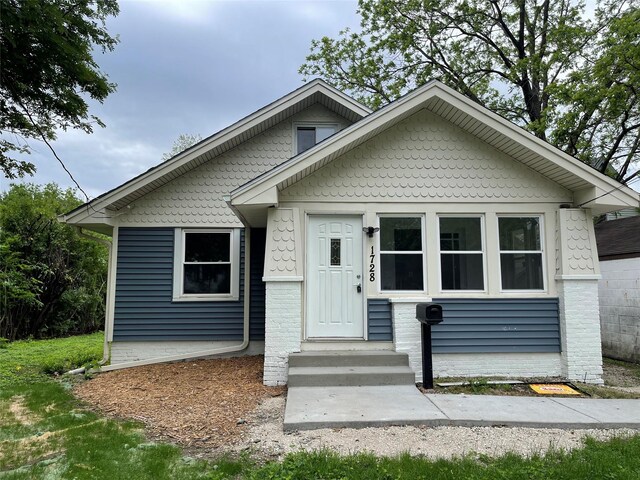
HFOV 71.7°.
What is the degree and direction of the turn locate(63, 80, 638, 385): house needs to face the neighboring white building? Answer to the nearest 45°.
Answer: approximately 135° to its left

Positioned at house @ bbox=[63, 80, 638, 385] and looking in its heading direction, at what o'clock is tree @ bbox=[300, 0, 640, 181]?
The tree is roughly at 7 o'clock from the house.

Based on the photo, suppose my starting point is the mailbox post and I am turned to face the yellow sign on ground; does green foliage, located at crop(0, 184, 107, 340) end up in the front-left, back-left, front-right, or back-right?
back-left

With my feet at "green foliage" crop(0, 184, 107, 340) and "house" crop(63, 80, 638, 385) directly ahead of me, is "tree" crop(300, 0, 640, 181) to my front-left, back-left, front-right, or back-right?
front-left

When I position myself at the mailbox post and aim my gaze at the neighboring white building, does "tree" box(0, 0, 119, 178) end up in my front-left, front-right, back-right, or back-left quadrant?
back-left

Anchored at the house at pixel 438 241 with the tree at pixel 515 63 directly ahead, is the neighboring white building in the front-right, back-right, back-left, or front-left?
front-right

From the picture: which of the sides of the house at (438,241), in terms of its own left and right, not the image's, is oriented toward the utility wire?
right

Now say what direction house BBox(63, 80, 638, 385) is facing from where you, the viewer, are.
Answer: facing the viewer

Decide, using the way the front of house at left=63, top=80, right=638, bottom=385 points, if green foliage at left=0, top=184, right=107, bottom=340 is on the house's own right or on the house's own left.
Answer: on the house's own right
